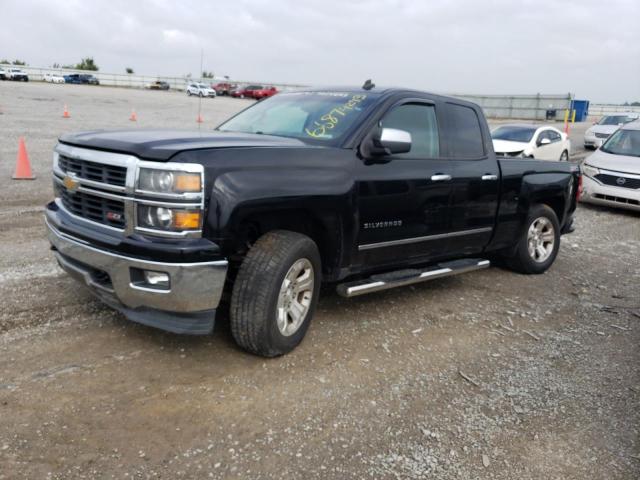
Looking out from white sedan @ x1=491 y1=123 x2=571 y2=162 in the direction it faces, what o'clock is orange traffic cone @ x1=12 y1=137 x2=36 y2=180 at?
The orange traffic cone is roughly at 12 o'clock from the white sedan.

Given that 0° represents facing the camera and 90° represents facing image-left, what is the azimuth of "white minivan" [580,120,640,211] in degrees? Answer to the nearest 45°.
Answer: approximately 45°

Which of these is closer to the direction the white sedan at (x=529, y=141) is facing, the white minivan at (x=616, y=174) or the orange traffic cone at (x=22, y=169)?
the orange traffic cone

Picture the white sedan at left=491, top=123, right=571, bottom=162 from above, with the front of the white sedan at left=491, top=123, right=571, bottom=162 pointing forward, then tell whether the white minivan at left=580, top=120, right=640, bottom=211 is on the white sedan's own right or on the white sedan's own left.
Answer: on the white sedan's own left

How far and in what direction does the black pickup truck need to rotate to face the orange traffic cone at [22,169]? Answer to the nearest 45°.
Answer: approximately 90° to its right

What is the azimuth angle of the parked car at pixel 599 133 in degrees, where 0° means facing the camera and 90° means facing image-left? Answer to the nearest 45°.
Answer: approximately 45°

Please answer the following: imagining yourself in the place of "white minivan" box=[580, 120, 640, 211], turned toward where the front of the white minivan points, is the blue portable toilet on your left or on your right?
on your right

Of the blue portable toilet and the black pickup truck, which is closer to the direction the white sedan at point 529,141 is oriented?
the black pickup truck

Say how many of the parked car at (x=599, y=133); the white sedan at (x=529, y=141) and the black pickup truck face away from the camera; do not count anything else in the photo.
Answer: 0

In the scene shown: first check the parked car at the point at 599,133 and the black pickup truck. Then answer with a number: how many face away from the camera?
0

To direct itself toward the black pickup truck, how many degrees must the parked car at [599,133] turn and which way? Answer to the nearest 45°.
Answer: approximately 45° to its left

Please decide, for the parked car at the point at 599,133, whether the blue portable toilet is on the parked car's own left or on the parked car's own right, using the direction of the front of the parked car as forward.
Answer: on the parked car's own right

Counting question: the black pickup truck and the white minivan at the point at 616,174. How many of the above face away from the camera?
0

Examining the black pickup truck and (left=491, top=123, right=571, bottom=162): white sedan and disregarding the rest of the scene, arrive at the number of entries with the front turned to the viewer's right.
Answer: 0

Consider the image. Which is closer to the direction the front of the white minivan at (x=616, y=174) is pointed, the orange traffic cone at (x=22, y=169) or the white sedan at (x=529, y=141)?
the orange traffic cone

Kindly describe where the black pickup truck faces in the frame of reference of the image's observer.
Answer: facing the viewer and to the left of the viewer
